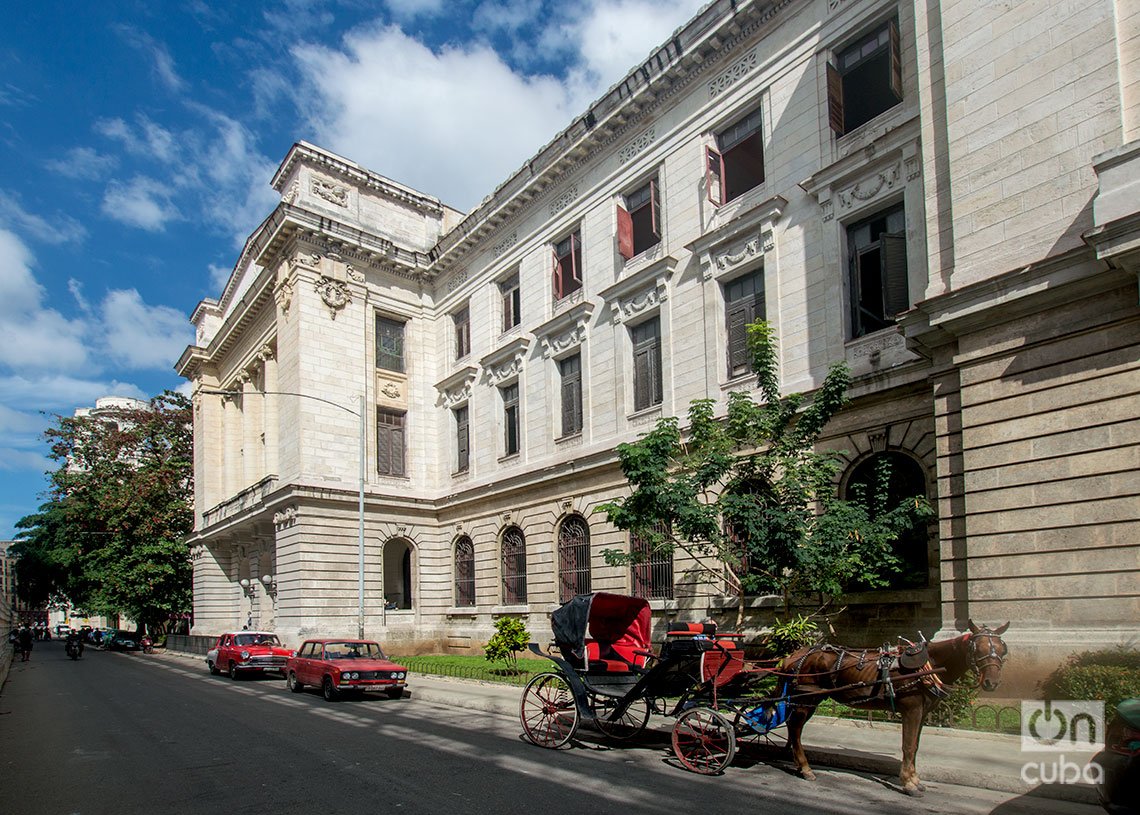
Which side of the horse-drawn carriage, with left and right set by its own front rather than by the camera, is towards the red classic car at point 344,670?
back

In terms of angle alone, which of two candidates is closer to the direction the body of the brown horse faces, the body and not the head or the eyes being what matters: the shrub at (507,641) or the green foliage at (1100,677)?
the green foliage

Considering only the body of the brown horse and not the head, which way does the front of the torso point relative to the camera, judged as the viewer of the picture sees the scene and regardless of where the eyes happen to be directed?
to the viewer's right

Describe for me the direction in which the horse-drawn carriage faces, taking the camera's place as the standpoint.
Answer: facing the viewer and to the right of the viewer

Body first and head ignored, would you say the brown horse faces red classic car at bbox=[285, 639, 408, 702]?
no

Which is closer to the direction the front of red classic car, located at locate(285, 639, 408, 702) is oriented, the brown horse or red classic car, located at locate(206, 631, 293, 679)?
the brown horse

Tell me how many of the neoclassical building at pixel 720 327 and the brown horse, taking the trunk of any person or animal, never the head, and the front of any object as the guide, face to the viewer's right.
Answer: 1

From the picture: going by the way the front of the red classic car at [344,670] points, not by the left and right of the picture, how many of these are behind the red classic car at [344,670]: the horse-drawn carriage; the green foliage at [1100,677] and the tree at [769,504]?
0

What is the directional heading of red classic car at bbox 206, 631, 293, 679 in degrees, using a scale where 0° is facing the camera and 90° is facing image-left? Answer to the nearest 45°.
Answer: approximately 315°

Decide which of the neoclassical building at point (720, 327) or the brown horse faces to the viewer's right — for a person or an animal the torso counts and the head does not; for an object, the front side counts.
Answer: the brown horse

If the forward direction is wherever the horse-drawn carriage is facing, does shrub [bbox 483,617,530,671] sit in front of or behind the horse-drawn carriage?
behind

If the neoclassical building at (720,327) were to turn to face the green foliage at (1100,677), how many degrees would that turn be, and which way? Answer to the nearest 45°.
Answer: approximately 45° to its left

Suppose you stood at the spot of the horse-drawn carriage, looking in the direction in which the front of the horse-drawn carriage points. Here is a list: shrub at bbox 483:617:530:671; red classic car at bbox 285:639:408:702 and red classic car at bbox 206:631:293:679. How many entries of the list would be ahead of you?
0

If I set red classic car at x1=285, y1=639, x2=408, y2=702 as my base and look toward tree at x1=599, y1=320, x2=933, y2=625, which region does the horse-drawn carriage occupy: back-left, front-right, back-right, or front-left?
front-right

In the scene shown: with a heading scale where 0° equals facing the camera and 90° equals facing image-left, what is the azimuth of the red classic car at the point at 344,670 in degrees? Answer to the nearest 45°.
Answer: approximately 315°

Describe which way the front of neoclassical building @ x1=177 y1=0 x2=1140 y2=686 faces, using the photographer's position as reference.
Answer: facing the viewer and to the left of the viewer

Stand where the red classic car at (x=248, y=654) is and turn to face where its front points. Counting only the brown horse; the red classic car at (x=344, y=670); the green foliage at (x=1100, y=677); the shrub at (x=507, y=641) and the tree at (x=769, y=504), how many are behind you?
0

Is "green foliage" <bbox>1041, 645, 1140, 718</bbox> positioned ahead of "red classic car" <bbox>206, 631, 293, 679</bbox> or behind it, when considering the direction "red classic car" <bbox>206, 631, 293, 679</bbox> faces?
ahead
